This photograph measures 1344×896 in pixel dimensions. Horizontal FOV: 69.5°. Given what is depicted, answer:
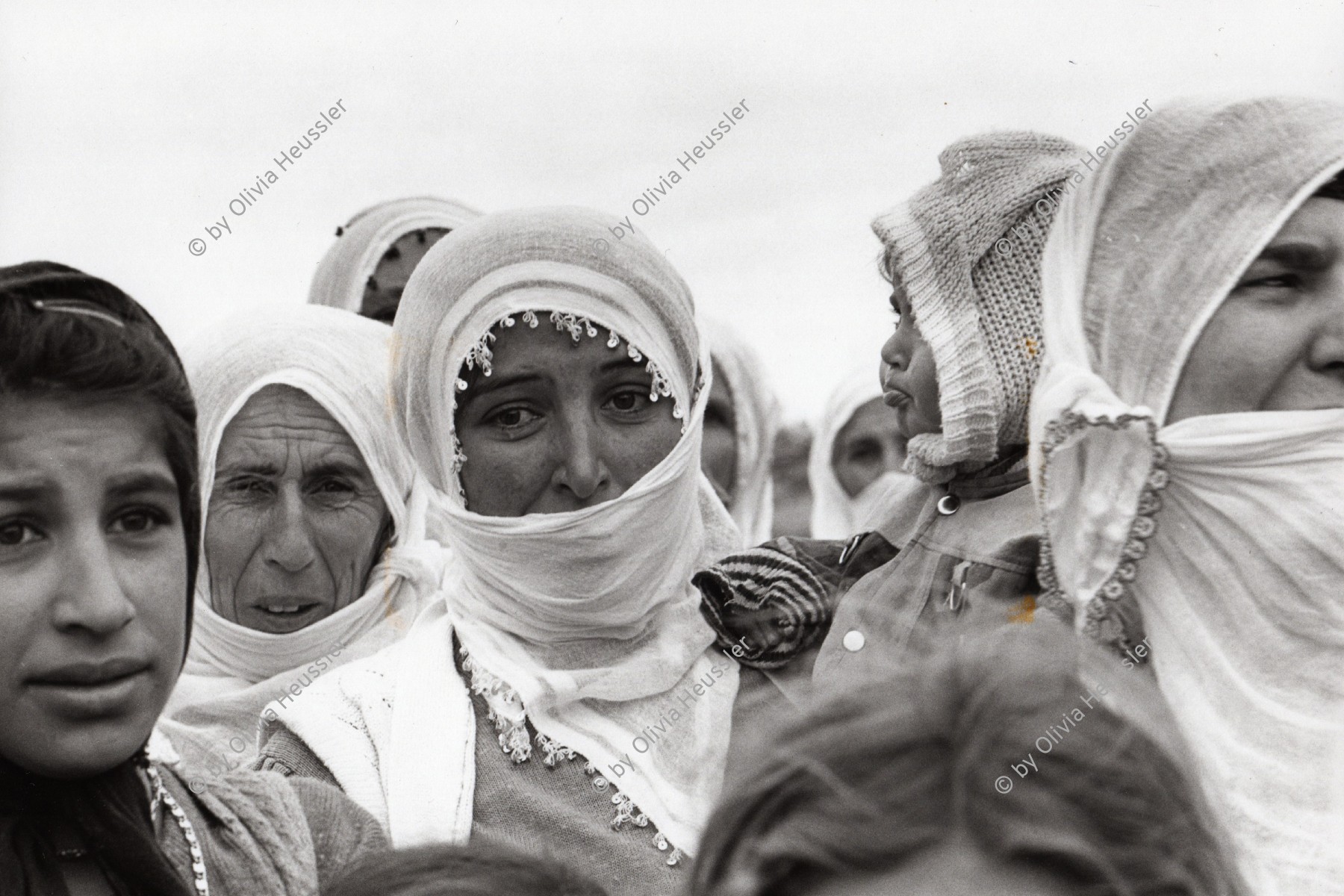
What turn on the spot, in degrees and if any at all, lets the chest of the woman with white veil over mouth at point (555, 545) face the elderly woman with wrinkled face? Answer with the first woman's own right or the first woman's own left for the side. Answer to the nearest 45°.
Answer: approximately 135° to the first woman's own right

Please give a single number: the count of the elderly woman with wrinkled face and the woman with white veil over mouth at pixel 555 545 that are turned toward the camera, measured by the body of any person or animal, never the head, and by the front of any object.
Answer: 2

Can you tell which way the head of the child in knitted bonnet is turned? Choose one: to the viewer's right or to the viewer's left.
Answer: to the viewer's left

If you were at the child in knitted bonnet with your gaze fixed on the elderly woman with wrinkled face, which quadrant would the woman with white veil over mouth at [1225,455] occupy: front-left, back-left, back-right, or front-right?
back-left
